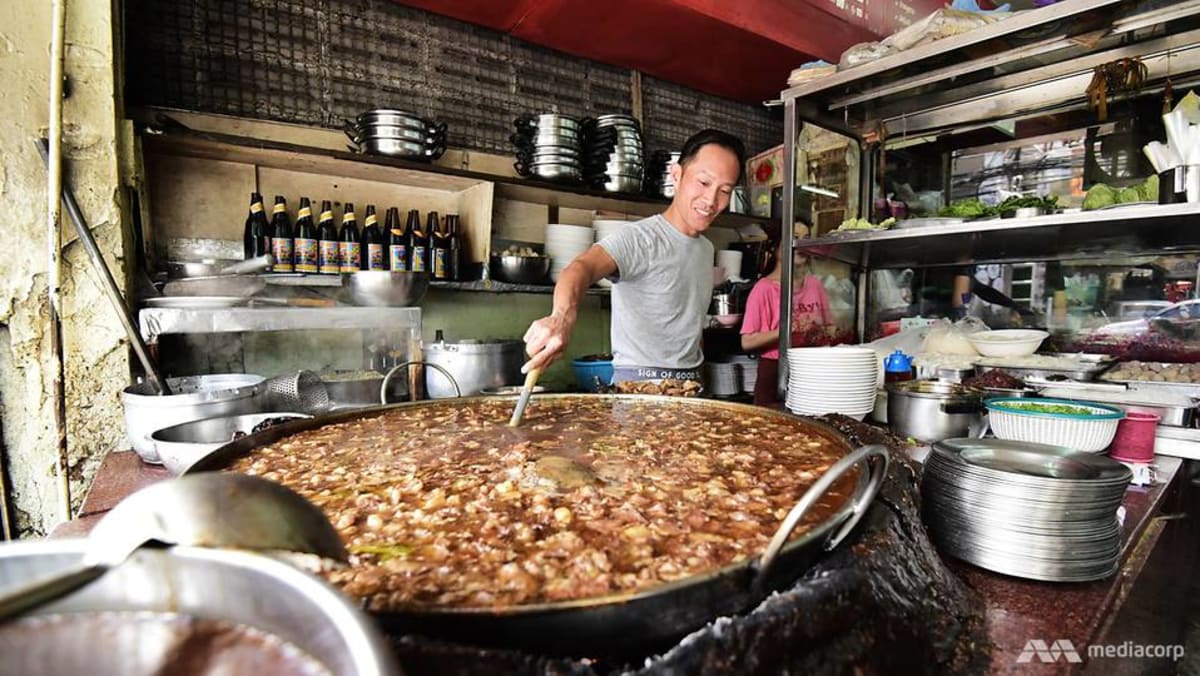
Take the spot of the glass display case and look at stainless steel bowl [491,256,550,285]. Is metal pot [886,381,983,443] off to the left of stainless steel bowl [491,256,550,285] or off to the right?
left

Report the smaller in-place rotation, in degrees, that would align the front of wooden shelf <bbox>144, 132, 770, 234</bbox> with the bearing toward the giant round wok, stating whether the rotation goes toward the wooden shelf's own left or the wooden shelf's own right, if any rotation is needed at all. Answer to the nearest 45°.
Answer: approximately 45° to the wooden shelf's own right

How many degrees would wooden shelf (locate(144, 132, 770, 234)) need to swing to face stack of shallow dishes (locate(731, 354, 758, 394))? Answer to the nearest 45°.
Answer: approximately 45° to its left

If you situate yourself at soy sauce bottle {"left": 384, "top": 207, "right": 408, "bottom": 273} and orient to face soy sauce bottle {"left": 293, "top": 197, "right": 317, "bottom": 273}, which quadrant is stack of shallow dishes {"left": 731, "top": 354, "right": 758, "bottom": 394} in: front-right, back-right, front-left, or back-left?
back-left

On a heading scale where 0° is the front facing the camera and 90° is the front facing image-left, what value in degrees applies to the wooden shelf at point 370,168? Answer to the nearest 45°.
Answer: approximately 315°

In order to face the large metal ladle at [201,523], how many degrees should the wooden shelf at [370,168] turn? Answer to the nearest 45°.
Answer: approximately 45° to its right

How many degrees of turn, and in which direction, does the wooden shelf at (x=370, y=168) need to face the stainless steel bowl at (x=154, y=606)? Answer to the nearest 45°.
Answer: approximately 45° to its right
